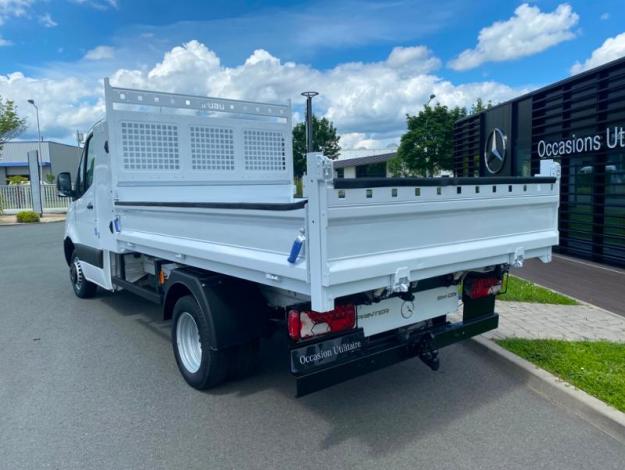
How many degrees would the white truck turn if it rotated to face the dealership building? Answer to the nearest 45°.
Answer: approximately 90° to its right

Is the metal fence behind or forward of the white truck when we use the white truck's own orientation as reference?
forward

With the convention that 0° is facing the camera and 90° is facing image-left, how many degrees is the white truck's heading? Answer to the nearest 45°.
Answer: approximately 135°

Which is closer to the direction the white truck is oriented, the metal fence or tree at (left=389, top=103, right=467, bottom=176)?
the metal fence

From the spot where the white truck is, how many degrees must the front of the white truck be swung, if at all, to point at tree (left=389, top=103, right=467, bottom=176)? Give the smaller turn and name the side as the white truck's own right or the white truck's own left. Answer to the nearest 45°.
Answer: approximately 45° to the white truck's own right

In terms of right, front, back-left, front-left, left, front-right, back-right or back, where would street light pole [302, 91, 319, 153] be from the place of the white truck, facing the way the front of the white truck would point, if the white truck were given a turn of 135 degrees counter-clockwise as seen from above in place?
back
